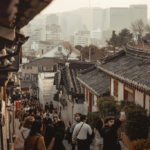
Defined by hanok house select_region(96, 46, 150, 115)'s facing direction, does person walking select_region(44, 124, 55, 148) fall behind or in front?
in front

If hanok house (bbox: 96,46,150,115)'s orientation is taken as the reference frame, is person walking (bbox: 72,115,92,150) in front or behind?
in front

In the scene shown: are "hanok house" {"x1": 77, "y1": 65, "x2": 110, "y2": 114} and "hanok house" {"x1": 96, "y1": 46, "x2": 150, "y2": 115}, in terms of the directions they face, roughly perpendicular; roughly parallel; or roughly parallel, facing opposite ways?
roughly parallel

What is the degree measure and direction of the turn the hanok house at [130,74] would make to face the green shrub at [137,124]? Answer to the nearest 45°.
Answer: approximately 45° to its left

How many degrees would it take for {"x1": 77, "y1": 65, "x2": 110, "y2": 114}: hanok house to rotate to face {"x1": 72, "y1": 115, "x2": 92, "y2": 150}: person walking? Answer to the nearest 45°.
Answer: approximately 45° to its left

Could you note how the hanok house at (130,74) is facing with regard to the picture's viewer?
facing the viewer and to the left of the viewer

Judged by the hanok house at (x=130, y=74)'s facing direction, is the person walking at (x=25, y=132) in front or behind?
in front

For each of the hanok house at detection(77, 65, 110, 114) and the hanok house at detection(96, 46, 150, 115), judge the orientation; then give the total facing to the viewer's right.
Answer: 0
